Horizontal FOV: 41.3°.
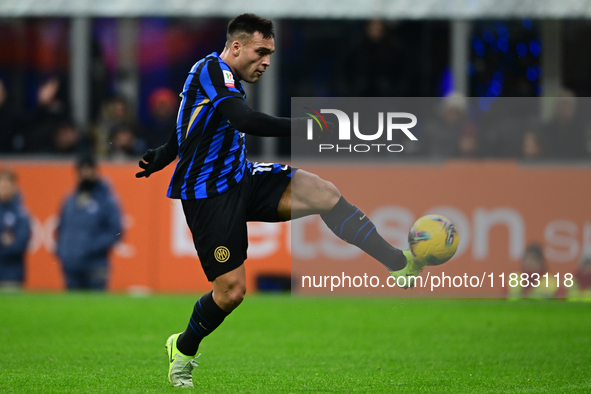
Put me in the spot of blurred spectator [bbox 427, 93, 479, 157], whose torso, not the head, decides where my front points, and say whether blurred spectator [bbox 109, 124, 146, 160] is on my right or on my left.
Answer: on my right

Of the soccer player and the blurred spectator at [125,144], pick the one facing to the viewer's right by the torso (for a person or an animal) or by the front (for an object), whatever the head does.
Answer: the soccer player

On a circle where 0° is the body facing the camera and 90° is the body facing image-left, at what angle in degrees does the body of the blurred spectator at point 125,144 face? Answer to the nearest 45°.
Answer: approximately 0°

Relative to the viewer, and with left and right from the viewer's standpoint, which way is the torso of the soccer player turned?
facing to the right of the viewer
